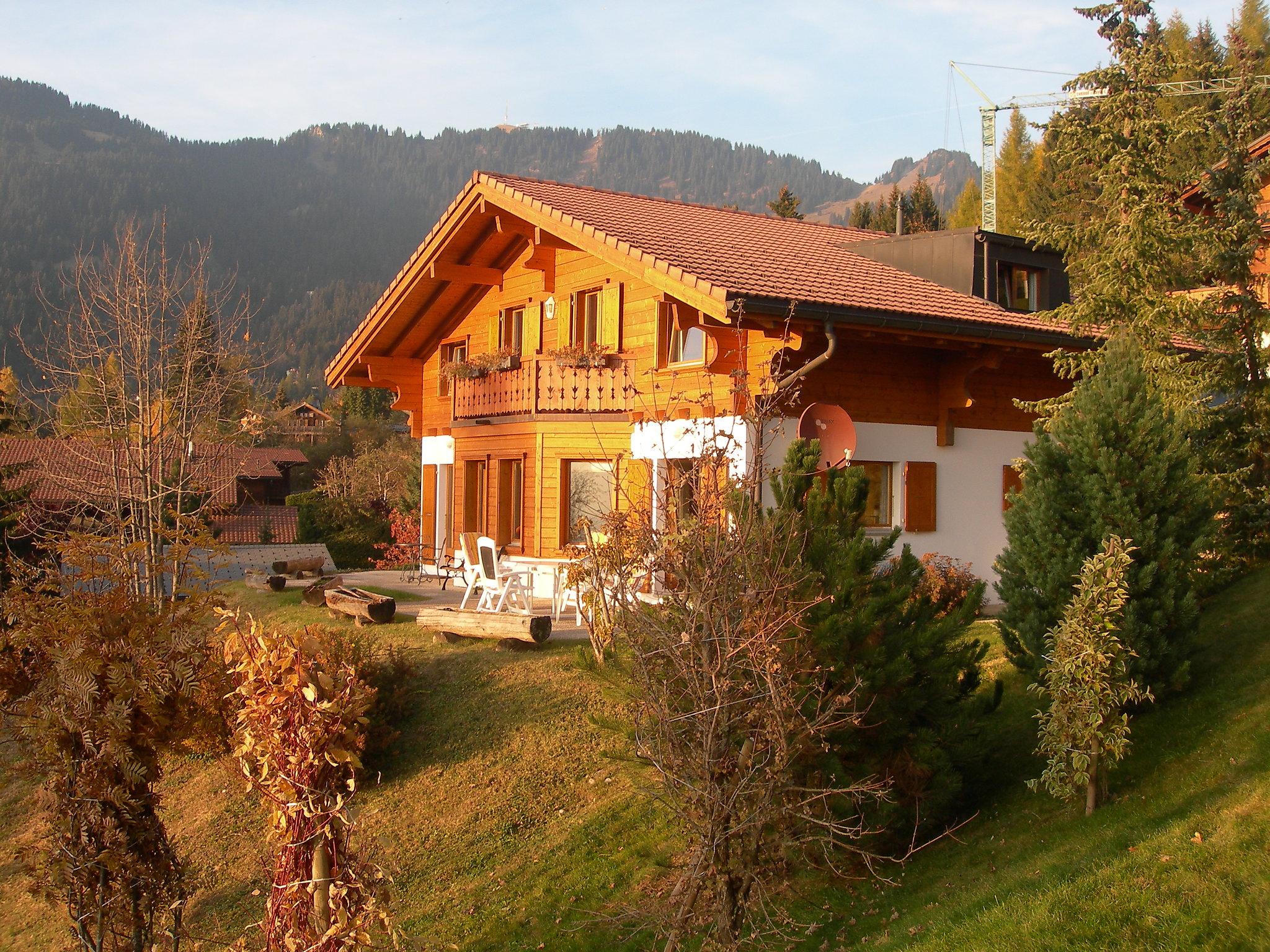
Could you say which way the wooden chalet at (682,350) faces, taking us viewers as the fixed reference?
facing the viewer and to the left of the viewer

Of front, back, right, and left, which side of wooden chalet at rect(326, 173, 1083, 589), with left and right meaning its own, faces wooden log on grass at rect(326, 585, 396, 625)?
front

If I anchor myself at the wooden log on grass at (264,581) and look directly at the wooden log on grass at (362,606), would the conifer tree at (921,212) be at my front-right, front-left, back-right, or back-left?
back-left

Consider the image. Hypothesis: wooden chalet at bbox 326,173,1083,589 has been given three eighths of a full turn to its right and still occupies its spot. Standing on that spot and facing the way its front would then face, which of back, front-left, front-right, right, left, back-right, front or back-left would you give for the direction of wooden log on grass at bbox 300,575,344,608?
left

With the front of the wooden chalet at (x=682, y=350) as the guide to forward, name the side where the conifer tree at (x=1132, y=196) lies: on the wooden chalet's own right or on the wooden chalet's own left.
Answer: on the wooden chalet's own left

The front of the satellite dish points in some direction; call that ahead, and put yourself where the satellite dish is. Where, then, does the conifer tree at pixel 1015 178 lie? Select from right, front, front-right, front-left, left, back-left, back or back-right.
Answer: back-left

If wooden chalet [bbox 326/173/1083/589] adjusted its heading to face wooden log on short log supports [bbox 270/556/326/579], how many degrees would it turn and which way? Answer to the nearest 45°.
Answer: approximately 90° to its right

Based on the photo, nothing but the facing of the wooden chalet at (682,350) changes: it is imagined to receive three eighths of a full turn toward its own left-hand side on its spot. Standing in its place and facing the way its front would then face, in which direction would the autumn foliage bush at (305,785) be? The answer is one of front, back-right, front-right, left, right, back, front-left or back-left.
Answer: right

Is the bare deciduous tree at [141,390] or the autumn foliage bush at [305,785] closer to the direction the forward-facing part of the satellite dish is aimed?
the autumn foliage bush

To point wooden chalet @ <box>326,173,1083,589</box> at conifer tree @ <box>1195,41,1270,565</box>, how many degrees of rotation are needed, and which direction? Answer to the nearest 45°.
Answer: approximately 90° to its left
